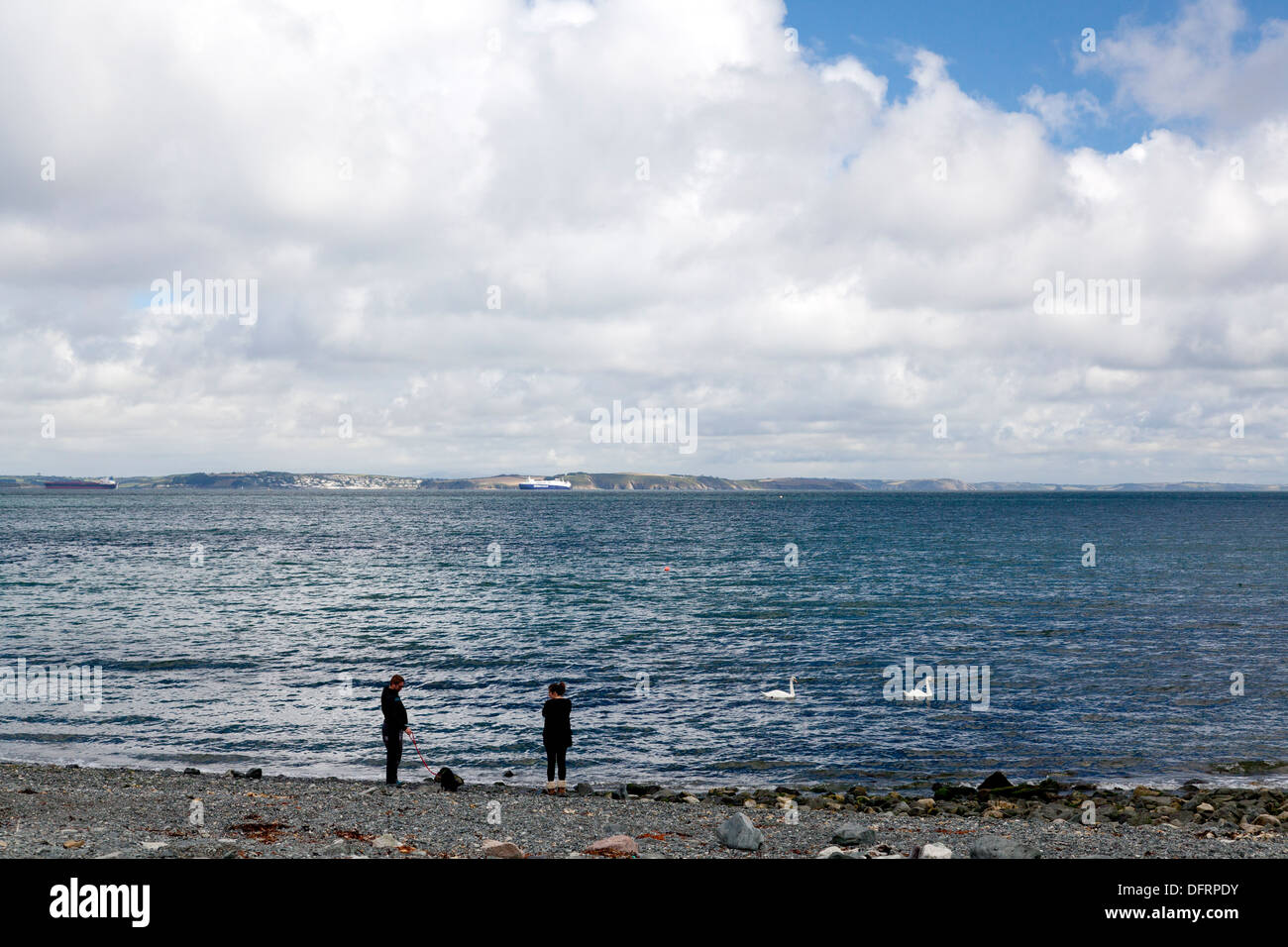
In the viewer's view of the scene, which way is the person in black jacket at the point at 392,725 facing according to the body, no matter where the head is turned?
to the viewer's right

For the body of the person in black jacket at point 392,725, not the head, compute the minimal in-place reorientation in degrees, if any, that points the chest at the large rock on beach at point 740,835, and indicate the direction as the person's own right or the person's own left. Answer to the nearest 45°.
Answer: approximately 45° to the person's own right

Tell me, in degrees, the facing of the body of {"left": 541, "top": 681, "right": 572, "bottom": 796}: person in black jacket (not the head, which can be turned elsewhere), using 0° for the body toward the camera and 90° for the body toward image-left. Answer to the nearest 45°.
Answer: approximately 180°

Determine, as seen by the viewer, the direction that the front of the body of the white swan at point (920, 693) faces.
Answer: to the viewer's right

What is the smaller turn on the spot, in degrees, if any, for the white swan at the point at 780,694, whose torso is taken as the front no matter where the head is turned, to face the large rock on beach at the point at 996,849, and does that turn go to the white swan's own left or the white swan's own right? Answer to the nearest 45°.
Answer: approximately 90° to the white swan's own right

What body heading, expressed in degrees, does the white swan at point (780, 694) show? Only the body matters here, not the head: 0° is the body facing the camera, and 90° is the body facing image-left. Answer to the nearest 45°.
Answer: approximately 270°

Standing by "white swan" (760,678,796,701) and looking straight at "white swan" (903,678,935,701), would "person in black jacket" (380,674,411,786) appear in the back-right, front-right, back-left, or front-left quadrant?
back-right

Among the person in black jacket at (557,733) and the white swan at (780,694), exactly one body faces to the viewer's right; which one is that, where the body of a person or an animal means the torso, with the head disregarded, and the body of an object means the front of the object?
the white swan
